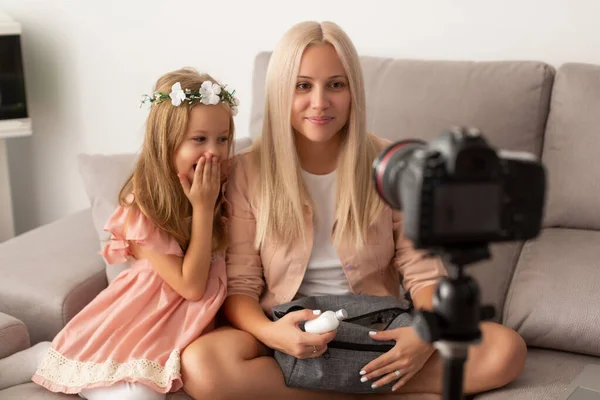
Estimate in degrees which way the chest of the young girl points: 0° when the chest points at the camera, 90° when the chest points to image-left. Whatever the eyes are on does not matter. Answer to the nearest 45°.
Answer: approximately 315°

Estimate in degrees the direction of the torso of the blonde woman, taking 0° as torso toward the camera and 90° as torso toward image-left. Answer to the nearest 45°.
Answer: approximately 0°

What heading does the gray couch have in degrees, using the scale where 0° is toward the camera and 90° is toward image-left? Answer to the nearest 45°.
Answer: approximately 0°
